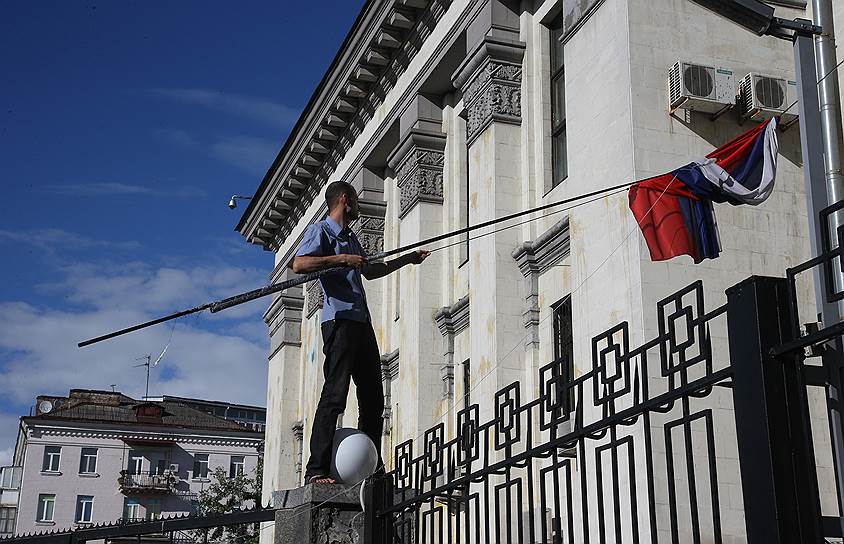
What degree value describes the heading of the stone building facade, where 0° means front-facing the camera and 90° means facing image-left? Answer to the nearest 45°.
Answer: approximately 45°

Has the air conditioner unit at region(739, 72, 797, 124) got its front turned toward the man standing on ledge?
no

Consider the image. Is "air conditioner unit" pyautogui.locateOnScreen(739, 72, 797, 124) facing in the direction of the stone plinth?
no

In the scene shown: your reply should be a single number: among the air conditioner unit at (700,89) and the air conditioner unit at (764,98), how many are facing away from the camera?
0

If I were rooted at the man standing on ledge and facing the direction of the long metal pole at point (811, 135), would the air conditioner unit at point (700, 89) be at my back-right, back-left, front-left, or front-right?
front-left

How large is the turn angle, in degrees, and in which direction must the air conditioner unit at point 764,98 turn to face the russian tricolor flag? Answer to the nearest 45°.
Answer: approximately 45° to its right

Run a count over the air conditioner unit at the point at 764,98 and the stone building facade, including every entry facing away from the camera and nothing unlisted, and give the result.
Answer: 0

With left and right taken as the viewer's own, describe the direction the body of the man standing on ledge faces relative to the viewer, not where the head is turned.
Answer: facing the viewer and to the right of the viewer

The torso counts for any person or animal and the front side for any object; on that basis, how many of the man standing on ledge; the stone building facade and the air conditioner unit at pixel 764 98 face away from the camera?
0

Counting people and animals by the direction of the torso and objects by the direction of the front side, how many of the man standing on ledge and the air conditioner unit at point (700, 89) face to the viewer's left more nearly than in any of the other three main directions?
0
